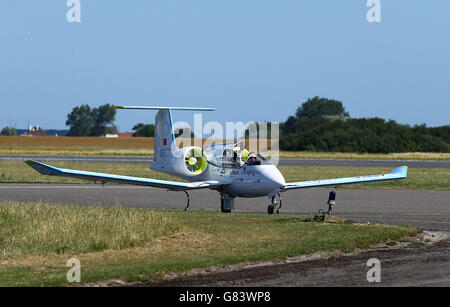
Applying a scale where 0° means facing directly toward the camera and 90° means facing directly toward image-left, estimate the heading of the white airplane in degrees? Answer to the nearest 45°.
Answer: approximately 315°
